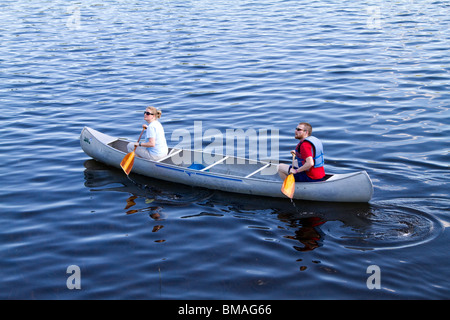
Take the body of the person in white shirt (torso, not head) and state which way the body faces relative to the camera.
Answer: to the viewer's left
